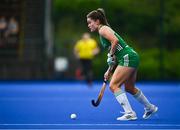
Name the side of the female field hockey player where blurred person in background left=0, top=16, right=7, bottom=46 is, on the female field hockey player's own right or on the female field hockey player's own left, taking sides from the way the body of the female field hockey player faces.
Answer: on the female field hockey player's own right

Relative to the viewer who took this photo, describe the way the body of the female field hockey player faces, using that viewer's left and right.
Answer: facing to the left of the viewer
